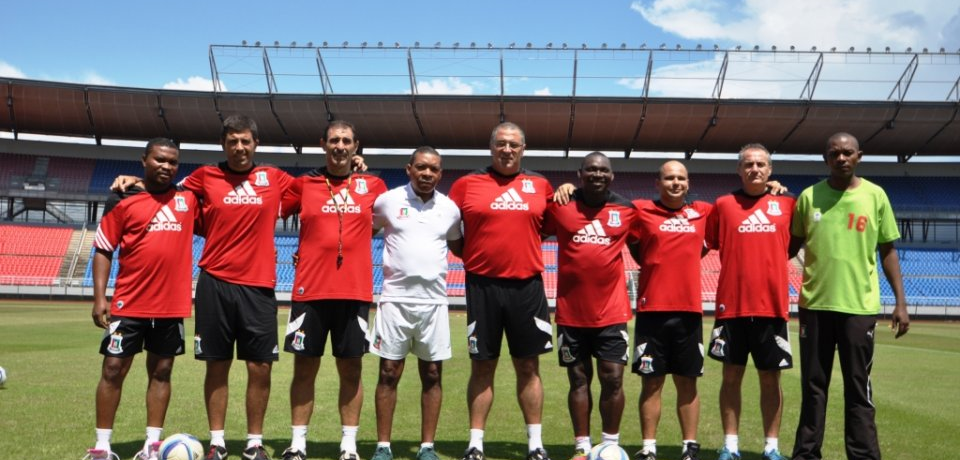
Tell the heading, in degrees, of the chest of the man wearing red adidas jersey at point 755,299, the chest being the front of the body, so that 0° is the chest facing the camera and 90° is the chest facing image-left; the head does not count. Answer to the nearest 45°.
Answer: approximately 0°

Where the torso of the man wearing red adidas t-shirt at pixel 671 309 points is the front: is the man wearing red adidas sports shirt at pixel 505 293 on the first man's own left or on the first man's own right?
on the first man's own right

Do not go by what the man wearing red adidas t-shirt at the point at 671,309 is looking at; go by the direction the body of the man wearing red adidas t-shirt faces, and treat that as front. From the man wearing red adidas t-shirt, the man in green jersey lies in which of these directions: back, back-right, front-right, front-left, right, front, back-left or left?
left

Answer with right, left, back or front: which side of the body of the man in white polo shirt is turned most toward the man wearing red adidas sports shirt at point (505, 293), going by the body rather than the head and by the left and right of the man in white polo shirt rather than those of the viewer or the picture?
left

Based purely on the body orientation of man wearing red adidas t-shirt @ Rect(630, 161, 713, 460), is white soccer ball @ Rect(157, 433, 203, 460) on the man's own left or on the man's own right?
on the man's own right

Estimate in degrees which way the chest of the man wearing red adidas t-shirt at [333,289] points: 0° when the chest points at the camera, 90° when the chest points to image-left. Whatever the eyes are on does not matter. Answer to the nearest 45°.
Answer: approximately 0°
